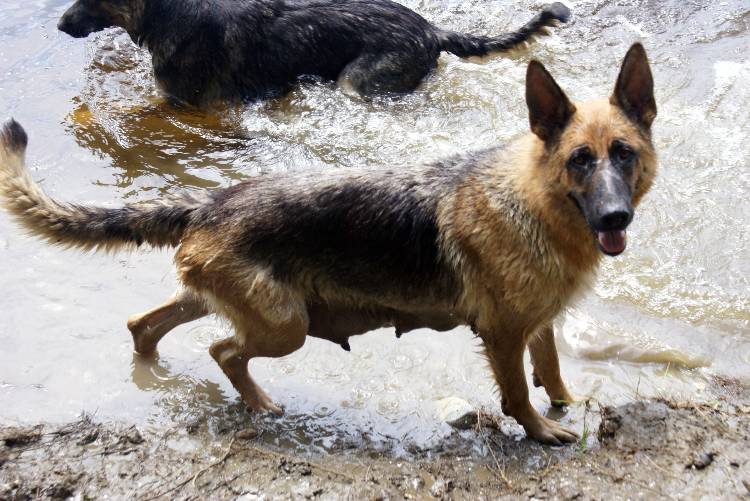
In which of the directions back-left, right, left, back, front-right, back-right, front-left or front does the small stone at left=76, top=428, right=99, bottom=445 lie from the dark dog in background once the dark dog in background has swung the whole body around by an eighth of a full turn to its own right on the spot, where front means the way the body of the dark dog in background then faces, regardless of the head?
back-left

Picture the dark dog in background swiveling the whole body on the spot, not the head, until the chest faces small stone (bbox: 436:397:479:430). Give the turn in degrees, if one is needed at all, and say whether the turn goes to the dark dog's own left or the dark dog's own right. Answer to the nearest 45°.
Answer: approximately 90° to the dark dog's own left

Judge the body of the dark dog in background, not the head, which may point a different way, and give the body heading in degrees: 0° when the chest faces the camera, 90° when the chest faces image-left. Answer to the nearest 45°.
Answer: approximately 90°

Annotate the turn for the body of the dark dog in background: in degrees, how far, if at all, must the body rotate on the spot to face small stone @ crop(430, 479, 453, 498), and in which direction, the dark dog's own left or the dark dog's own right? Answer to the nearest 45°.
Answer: approximately 90° to the dark dog's own left

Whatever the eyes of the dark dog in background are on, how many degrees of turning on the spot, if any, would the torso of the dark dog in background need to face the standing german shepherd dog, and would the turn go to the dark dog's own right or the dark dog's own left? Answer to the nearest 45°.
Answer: approximately 90° to the dark dog's own left

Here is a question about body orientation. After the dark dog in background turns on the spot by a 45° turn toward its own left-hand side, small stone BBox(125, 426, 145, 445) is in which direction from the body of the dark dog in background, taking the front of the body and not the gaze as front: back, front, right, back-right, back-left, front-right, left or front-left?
front-left

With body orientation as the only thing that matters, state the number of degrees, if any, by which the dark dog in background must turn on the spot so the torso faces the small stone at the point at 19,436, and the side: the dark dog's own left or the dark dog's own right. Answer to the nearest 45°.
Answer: approximately 90° to the dark dog's own left

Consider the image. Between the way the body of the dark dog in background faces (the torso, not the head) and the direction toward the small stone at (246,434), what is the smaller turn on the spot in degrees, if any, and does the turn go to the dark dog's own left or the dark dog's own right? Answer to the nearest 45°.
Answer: approximately 90° to the dark dog's own left
